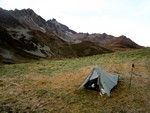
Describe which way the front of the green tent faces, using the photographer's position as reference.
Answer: facing the viewer and to the left of the viewer
